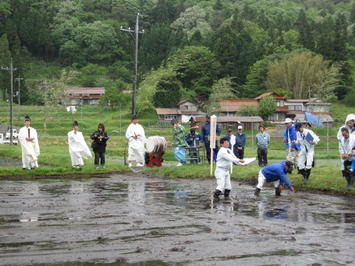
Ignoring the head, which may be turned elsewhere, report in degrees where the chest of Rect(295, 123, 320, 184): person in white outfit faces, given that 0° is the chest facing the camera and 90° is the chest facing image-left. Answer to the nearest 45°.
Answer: approximately 45°

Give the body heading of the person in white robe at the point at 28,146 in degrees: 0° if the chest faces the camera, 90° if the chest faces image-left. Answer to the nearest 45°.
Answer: approximately 0°

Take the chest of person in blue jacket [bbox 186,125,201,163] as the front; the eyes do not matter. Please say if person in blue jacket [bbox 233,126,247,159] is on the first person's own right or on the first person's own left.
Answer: on the first person's own left

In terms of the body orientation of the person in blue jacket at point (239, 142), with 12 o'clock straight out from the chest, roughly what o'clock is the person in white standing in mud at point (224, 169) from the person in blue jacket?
The person in white standing in mud is roughly at 12 o'clock from the person in blue jacket.

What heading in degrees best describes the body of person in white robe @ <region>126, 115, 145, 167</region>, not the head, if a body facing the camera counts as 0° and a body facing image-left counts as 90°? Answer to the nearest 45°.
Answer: approximately 0°

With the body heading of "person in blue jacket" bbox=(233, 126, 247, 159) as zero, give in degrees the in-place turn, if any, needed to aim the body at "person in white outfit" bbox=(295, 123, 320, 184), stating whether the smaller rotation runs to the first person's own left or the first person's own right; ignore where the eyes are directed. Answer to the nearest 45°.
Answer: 0° — they already face them

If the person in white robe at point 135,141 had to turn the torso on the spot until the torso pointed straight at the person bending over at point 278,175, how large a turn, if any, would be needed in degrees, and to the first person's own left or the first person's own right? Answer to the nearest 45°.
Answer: approximately 45° to the first person's own left
